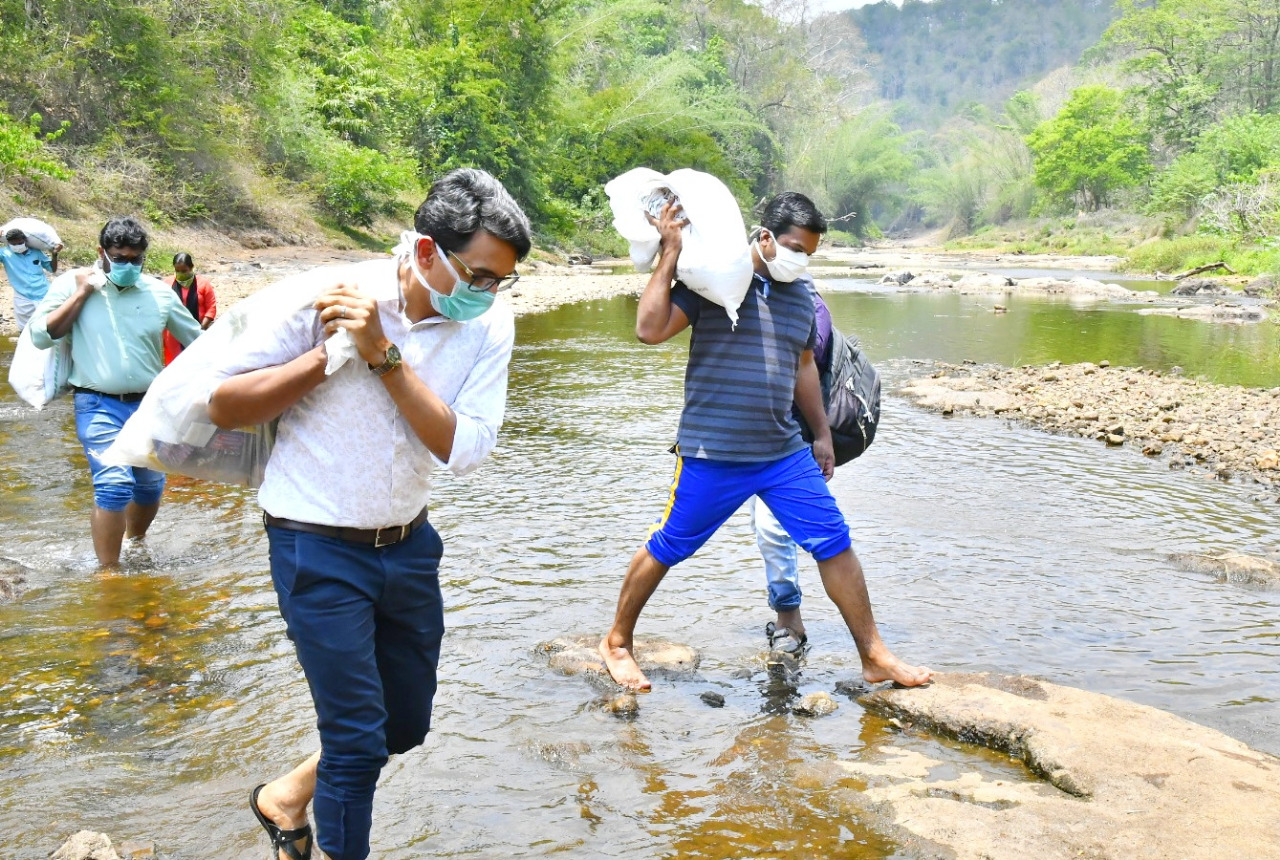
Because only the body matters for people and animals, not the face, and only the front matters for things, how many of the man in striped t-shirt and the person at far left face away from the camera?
0

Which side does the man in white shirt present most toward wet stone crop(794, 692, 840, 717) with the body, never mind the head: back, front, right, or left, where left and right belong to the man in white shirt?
left

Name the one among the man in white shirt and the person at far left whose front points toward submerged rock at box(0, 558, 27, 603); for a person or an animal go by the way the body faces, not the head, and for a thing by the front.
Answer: the person at far left

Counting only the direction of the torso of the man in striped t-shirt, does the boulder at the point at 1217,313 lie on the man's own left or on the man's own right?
on the man's own left

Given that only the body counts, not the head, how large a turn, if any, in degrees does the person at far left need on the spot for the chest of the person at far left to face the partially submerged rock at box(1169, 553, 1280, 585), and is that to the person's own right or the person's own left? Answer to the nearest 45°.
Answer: approximately 45° to the person's own left

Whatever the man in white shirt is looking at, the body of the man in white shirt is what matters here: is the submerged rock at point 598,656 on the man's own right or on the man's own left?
on the man's own left

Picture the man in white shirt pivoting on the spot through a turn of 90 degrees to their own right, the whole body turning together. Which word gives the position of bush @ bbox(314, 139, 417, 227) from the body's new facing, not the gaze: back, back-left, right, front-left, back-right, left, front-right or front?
back-right

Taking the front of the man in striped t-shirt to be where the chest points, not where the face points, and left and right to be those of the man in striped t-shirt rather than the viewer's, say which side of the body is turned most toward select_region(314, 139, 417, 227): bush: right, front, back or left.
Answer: back

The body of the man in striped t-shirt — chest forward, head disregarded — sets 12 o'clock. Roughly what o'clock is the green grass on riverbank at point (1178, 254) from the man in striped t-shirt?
The green grass on riverbank is roughly at 8 o'clock from the man in striped t-shirt.

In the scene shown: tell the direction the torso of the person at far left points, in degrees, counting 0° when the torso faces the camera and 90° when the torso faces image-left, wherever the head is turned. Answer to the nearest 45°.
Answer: approximately 0°
